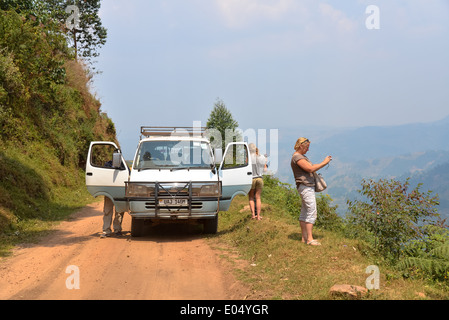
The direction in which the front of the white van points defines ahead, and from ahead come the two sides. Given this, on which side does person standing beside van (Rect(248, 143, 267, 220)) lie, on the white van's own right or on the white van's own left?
on the white van's own left

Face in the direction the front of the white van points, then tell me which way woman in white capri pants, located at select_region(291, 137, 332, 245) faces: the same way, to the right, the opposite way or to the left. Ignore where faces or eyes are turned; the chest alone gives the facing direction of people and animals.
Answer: to the left

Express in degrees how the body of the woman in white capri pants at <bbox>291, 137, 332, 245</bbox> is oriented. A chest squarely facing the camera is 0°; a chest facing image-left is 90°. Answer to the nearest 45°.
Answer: approximately 270°

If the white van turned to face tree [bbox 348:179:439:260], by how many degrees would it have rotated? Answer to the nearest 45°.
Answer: approximately 45° to its left

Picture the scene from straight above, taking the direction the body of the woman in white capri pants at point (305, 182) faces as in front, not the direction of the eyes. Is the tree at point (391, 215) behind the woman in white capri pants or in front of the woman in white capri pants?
in front

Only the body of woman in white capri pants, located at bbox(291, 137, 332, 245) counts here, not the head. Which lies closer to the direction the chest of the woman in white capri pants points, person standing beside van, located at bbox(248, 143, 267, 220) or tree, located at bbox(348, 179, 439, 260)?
the tree

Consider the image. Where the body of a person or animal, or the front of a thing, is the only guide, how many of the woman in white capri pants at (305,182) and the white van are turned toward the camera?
1

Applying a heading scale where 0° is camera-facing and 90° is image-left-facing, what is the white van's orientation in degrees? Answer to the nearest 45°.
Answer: approximately 0°
